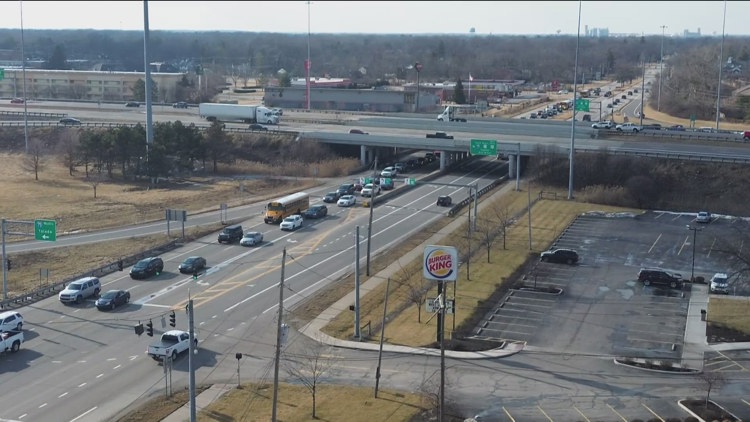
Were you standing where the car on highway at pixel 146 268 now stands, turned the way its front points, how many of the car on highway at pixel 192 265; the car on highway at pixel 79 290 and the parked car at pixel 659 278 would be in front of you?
1

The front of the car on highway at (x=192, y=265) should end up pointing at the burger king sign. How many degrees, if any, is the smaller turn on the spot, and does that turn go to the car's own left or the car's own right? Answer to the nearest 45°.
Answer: approximately 90° to the car's own left

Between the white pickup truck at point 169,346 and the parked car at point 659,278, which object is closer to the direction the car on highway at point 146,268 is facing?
the white pickup truck

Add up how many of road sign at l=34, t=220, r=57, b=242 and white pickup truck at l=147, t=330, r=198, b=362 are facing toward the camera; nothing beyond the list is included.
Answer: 1

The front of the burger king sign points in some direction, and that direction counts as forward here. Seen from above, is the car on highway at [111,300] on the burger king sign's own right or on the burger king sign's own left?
on the burger king sign's own right

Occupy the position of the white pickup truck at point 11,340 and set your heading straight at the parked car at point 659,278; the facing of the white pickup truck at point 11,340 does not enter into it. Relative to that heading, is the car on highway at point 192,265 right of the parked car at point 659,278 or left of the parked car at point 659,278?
left

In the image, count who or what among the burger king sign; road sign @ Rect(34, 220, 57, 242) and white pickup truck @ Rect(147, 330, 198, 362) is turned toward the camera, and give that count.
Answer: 2

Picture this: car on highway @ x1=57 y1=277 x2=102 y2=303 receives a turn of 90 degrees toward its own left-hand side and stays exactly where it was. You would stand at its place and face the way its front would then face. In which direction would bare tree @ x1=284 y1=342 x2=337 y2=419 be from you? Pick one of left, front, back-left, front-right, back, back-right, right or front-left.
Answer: front

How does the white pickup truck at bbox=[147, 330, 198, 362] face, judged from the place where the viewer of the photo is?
facing away from the viewer and to the right of the viewer

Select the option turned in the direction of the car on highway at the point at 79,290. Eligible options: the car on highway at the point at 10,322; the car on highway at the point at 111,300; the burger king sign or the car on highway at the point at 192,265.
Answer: the car on highway at the point at 192,265
